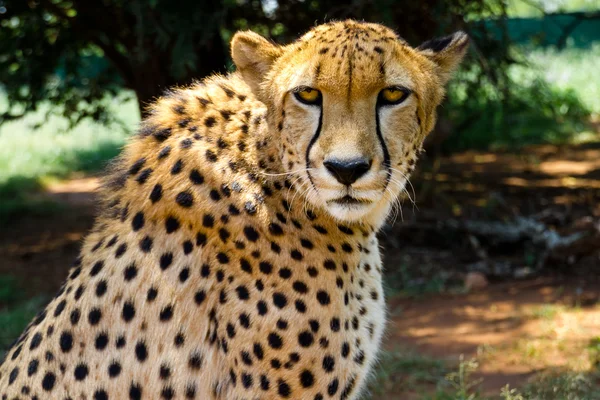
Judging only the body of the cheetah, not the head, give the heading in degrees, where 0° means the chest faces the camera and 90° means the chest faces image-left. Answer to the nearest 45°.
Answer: approximately 315°
